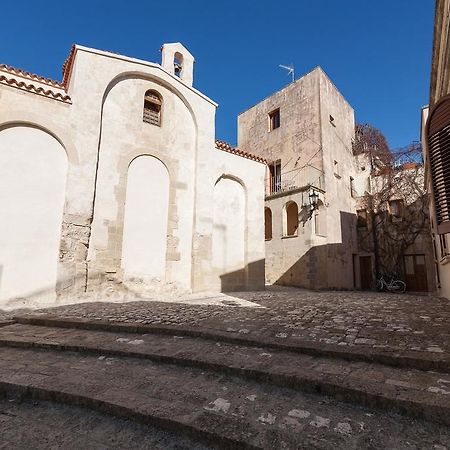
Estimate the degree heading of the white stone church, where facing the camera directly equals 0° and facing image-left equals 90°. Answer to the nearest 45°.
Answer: approximately 315°

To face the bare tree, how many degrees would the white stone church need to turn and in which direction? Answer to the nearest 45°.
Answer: approximately 45° to its left

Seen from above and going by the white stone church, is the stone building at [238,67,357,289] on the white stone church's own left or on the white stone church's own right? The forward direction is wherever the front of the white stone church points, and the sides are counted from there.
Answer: on the white stone church's own left

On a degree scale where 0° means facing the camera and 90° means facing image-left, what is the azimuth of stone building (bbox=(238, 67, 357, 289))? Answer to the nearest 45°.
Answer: approximately 45°

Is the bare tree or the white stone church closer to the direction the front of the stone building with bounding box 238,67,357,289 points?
the white stone church

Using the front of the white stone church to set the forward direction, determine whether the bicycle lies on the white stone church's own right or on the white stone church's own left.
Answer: on the white stone church's own left
